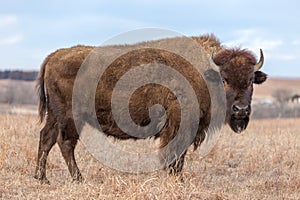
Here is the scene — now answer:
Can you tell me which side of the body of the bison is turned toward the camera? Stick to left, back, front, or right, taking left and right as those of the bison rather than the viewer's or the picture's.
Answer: right
